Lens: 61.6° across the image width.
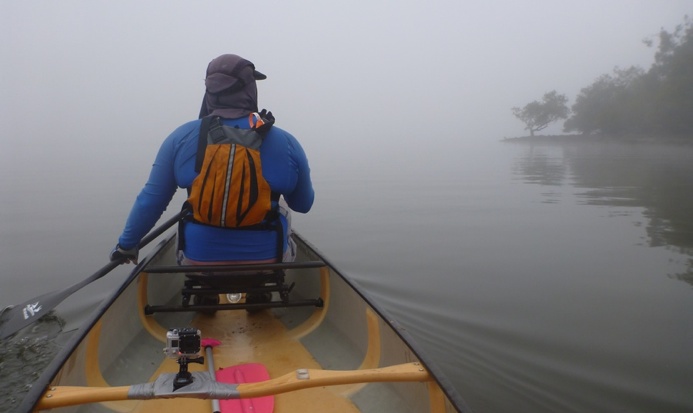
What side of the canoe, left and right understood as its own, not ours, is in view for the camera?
back

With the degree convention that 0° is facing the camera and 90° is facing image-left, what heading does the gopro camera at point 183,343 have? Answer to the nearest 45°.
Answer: approximately 0°
